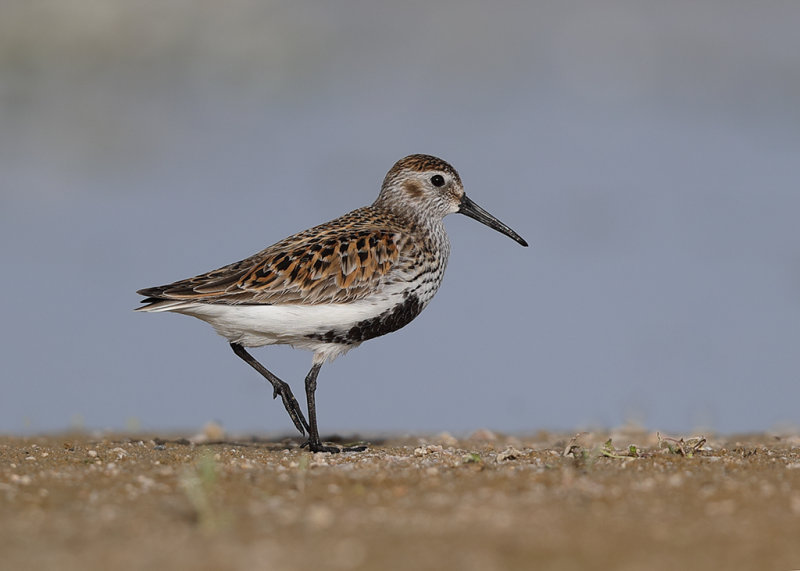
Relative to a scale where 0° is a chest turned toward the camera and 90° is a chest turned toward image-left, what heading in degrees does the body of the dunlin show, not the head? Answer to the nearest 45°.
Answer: approximately 270°
